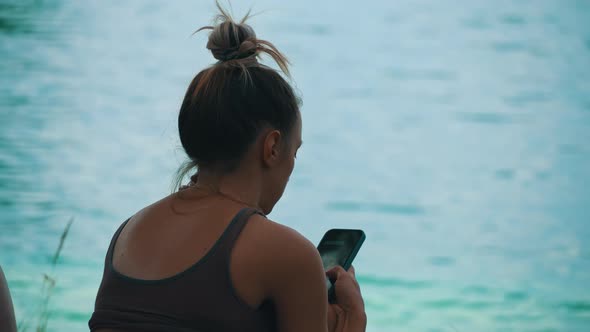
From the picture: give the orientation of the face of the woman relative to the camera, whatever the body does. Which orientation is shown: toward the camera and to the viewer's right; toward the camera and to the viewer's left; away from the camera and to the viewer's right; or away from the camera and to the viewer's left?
away from the camera and to the viewer's right

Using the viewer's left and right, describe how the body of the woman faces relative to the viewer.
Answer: facing away from the viewer and to the right of the viewer
